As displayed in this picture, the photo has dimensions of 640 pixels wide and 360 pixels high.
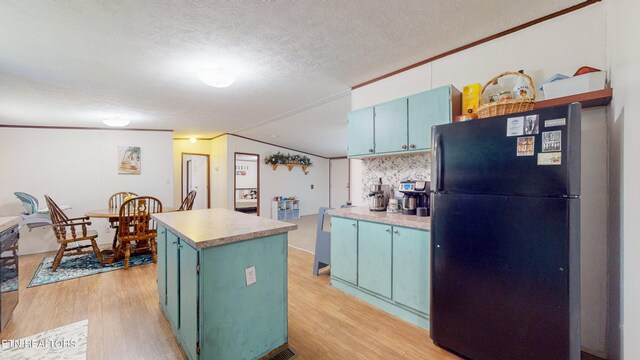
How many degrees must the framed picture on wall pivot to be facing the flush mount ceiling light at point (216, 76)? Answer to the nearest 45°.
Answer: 0° — it already faces it

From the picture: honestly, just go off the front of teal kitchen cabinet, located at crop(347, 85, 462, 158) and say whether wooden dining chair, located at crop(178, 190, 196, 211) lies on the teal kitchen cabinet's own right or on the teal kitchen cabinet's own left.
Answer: on the teal kitchen cabinet's own right

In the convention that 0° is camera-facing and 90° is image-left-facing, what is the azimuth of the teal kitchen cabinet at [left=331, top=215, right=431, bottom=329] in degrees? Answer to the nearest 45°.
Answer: approximately 45°

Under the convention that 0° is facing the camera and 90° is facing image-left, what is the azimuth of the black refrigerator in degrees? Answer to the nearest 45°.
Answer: approximately 45°

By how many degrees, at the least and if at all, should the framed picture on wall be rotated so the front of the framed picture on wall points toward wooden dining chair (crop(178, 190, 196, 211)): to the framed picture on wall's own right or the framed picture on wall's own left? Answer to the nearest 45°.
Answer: approximately 45° to the framed picture on wall's own left

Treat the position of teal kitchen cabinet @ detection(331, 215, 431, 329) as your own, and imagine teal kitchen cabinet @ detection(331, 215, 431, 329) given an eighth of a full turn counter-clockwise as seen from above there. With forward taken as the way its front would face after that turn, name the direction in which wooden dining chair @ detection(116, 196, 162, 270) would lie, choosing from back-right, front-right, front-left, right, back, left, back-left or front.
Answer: right

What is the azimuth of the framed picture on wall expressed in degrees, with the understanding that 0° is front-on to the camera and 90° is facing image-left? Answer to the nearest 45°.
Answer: approximately 0°
